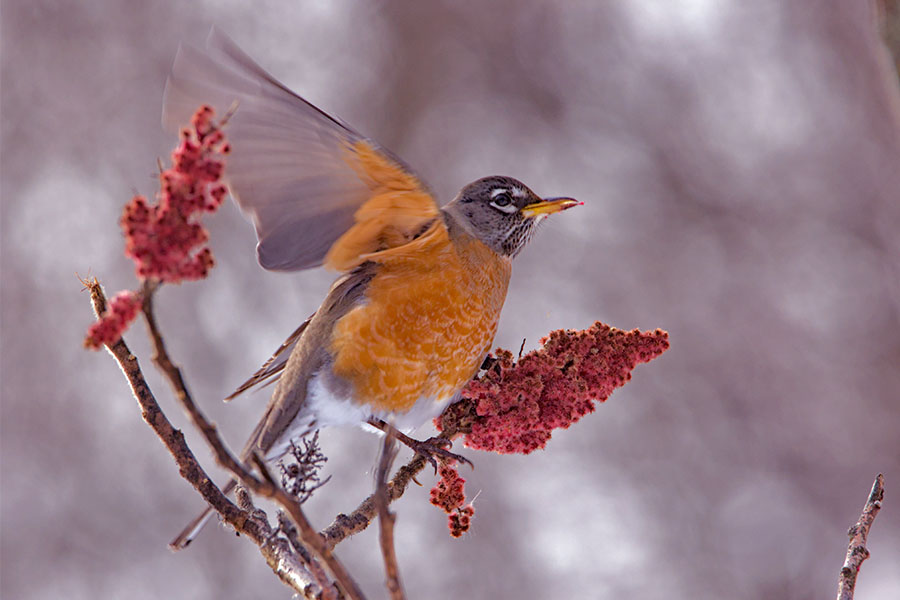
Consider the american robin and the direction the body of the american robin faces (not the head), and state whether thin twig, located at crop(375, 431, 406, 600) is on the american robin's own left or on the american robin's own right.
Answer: on the american robin's own right

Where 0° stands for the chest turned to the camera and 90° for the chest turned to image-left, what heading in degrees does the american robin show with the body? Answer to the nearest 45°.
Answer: approximately 270°

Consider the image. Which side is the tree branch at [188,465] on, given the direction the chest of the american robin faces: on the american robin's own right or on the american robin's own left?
on the american robin's own right

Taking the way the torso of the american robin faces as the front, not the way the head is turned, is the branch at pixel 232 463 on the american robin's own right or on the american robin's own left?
on the american robin's own right
